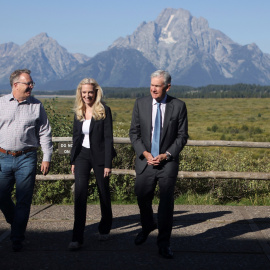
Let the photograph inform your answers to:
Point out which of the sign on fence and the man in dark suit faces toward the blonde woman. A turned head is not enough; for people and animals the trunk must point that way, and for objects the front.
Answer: the sign on fence

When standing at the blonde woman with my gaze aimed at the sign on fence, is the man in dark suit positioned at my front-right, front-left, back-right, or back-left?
back-right

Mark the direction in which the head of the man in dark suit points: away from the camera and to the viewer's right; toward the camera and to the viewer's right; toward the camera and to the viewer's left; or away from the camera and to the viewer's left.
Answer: toward the camera and to the viewer's left

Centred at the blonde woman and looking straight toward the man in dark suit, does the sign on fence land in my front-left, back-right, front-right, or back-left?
back-left

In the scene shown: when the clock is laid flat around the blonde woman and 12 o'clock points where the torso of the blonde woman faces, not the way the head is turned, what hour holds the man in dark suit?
The man in dark suit is roughly at 8 o'clock from the blonde woman.

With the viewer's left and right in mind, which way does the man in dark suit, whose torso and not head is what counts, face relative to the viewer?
facing the viewer

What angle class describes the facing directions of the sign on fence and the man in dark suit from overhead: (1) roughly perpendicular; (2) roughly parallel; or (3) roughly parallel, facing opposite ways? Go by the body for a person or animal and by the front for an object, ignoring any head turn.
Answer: roughly parallel

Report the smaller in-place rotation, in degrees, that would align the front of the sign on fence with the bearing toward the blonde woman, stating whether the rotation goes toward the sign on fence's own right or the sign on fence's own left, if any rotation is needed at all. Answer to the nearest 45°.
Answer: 0° — it already faces them

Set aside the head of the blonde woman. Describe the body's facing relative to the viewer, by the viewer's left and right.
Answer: facing the viewer and to the left of the viewer

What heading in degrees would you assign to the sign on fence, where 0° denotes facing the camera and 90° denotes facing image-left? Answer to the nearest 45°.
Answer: approximately 0°

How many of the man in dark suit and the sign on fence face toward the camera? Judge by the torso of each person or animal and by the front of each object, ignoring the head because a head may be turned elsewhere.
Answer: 2

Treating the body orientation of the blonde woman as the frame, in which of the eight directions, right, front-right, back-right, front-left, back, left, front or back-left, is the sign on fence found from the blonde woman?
back-right
